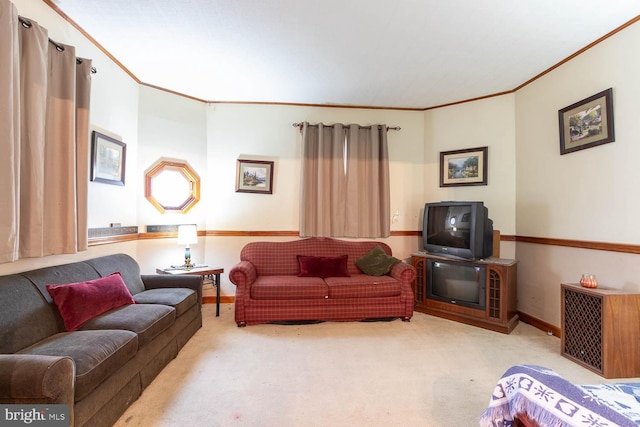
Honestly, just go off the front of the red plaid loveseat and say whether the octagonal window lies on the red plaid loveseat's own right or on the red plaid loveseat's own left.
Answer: on the red plaid loveseat's own right

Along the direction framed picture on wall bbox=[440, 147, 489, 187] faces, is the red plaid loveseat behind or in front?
in front

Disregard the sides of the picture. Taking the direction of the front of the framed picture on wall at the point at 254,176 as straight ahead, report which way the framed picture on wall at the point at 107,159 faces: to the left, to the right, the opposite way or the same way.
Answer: to the left

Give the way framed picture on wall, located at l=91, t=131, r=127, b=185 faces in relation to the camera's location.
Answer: facing the viewer and to the right of the viewer

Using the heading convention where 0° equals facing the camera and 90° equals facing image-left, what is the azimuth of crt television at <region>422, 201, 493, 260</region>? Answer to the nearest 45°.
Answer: approximately 45°

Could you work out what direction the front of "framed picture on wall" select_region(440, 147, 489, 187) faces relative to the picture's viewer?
facing the viewer and to the left of the viewer

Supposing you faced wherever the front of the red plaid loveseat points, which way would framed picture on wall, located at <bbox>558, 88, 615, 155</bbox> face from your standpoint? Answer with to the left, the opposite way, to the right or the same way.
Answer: to the right

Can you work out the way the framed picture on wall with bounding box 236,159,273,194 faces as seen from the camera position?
facing the viewer

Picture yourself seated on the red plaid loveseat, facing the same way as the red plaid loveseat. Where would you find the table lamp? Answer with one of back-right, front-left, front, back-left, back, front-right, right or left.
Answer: right

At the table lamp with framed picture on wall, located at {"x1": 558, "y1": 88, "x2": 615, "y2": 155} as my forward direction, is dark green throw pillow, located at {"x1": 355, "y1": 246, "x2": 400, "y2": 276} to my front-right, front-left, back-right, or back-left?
front-left

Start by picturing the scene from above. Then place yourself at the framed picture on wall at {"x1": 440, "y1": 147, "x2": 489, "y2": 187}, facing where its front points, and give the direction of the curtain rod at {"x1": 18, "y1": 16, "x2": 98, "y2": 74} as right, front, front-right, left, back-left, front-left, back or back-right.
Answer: front

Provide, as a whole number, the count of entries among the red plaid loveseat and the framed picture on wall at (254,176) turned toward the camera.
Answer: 2

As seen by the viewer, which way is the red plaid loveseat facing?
toward the camera

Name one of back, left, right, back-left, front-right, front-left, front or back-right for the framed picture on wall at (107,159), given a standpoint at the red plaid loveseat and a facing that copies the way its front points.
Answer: right

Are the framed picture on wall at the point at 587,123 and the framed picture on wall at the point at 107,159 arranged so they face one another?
yes
